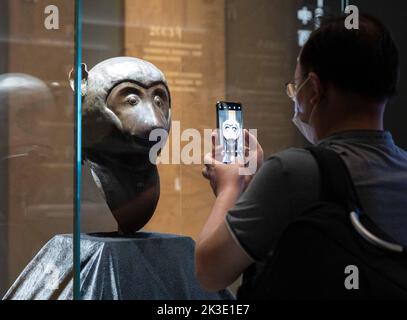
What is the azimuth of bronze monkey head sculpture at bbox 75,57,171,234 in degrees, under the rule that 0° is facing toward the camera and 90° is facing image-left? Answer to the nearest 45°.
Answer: approximately 315°
